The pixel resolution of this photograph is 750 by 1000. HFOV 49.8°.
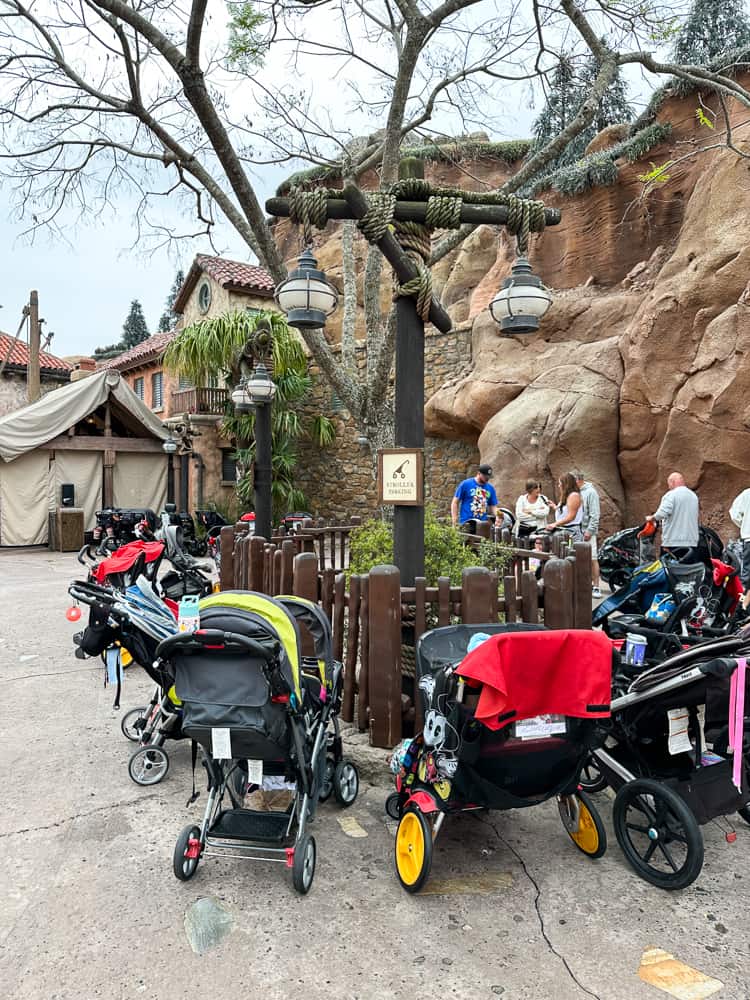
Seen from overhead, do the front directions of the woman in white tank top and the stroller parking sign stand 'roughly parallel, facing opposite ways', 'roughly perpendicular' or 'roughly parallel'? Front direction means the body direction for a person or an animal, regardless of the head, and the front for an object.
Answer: roughly perpendicular

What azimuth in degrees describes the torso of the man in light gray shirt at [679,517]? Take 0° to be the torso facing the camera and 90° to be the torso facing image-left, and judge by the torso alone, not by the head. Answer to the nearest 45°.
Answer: approximately 135°

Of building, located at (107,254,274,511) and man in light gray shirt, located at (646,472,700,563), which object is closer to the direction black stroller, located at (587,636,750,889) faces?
the building

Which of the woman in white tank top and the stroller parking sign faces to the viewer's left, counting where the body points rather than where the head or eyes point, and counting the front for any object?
the woman in white tank top

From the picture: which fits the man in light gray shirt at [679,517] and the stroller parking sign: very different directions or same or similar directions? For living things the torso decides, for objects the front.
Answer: very different directions

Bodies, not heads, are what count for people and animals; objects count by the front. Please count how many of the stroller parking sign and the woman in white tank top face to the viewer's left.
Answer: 1

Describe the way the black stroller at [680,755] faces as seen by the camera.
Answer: facing away from the viewer and to the left of the viewer

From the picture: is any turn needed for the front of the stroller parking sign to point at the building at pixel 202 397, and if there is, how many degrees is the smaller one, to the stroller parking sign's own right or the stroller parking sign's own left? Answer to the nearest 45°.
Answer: approximately 180°

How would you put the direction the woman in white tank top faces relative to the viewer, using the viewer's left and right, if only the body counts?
facing to the left of the viewer
